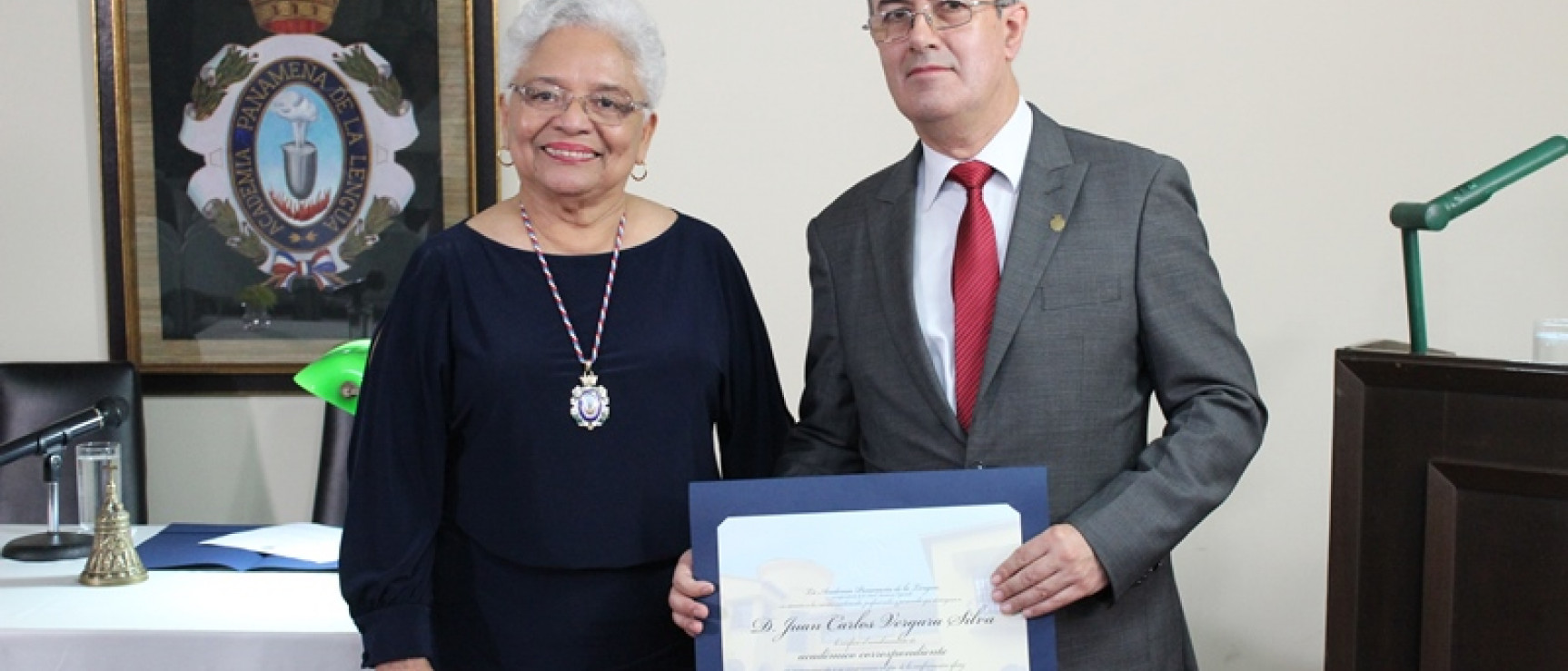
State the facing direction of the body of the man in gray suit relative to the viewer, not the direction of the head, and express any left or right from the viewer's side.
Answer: facing the viewer and to the left of the viewer

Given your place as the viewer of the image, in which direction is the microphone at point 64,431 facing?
facing to the right of the viewer

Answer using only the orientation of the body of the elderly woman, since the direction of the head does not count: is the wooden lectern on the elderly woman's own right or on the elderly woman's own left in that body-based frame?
on the elderly woman's own left

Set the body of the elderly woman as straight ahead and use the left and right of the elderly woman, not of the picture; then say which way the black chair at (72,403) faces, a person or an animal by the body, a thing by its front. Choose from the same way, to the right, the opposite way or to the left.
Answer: the same way

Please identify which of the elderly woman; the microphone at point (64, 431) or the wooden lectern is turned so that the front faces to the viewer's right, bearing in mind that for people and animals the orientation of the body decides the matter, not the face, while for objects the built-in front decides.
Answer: the microphone

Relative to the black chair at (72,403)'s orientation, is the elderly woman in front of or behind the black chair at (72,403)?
in front

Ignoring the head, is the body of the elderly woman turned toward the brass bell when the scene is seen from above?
no

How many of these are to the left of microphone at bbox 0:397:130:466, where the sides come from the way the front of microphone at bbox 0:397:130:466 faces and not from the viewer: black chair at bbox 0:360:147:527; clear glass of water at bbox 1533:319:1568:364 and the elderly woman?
1

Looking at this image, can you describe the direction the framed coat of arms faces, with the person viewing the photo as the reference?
facing the viewer

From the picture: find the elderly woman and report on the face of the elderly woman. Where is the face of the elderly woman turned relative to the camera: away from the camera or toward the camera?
toward the camera

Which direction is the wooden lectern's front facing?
toward the camera

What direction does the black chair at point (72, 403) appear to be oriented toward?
toward the camera

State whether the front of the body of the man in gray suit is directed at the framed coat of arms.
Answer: no
